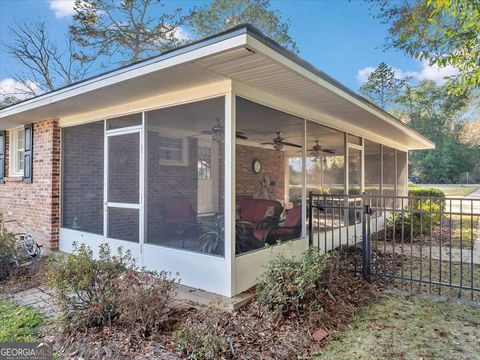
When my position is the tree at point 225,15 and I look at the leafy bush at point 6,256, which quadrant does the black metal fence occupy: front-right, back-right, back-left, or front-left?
front-left
